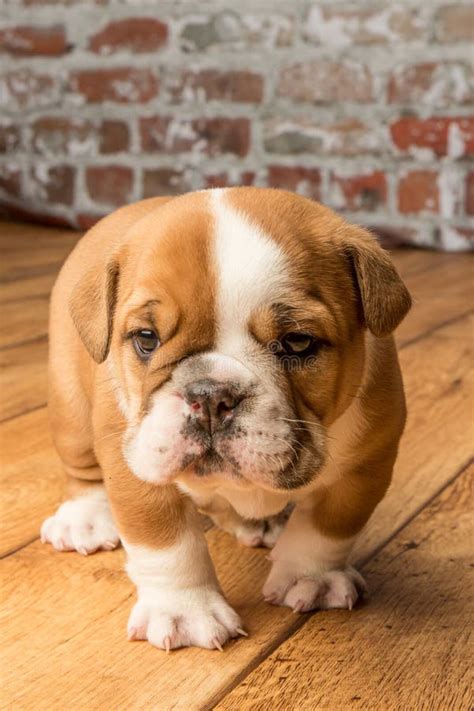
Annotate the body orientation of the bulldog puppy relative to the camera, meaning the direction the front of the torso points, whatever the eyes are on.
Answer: toward the camera
